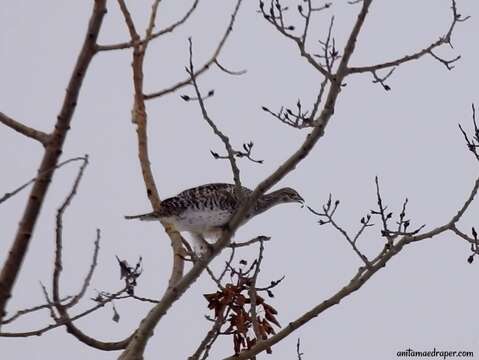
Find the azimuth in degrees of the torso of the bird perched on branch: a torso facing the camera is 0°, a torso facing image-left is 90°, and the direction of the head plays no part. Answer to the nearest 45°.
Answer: approximately 270°
